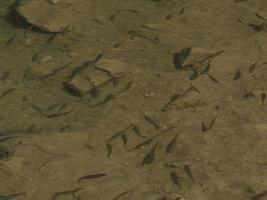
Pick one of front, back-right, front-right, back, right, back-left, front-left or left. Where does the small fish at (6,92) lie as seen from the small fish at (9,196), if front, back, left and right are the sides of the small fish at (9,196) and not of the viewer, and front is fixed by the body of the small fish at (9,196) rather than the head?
right

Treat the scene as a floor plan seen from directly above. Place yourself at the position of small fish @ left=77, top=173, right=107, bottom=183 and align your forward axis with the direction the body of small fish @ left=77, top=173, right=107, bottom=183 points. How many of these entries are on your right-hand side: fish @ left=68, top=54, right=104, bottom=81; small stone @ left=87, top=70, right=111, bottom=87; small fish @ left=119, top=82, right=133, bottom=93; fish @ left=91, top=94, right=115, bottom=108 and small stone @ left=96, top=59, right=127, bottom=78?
5

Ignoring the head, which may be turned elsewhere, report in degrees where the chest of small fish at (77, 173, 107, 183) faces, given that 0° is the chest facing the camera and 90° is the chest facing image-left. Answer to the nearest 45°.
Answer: approximately 90°

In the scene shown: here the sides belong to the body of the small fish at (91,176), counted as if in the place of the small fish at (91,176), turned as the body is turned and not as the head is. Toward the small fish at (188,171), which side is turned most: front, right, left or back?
back

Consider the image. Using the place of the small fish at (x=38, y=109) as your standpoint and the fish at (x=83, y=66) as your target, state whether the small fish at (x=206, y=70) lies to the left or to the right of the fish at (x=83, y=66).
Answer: right

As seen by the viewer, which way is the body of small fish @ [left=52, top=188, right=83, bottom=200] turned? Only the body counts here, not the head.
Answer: to the viewer's left

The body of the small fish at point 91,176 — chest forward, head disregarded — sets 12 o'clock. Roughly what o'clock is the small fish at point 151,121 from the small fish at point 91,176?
the small fish at point 151,121 is roughly at 4 o'clock from the small fish at point 91,176.

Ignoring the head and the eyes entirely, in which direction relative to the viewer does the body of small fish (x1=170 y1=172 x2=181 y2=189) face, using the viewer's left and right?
facing away from the viewer and to the left of the viewer

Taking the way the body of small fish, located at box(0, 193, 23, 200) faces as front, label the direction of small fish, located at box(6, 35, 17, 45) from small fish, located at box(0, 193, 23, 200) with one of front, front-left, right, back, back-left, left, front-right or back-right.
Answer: right

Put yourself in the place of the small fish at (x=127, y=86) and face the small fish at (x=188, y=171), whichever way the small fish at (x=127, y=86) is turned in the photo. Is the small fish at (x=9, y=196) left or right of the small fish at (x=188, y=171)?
right

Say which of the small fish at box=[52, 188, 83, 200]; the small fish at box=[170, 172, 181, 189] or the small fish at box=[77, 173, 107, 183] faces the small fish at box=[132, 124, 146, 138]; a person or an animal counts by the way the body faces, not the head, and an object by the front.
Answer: the small fish at box=[170, 172, 181, 189]

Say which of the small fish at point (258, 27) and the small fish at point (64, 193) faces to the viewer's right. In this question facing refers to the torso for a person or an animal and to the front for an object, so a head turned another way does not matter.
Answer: the small fish at point (258, 27)

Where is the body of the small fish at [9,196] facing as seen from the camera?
to the viewer's left
